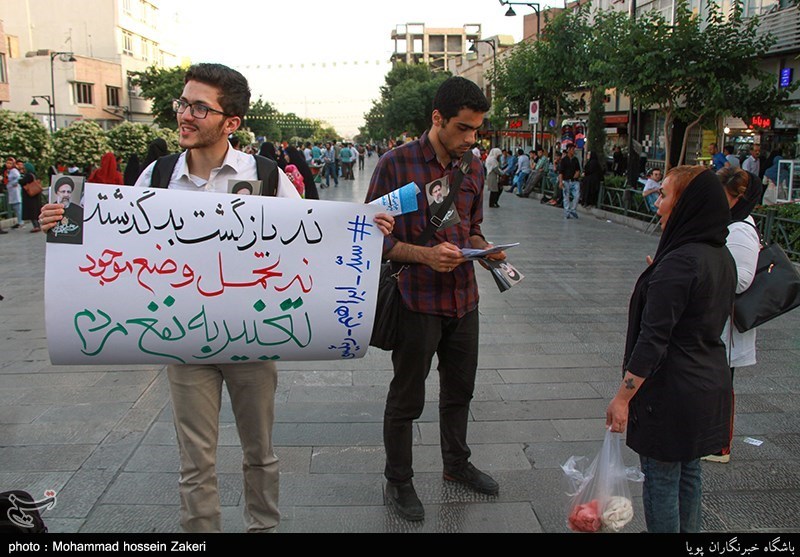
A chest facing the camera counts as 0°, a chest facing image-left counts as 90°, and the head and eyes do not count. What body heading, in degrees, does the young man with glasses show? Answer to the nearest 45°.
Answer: approximately 0°

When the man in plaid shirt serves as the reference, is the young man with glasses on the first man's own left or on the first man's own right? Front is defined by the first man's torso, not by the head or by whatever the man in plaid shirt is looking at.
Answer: on the first man's own right

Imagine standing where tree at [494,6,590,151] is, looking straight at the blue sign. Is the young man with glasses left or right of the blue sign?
right

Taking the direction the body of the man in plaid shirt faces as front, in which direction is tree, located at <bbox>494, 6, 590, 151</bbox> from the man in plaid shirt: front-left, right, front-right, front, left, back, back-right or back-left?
back-left

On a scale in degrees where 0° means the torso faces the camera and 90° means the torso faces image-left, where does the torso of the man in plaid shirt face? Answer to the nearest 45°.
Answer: approximately 315°

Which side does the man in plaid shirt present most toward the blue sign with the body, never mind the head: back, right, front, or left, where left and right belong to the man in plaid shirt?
left
